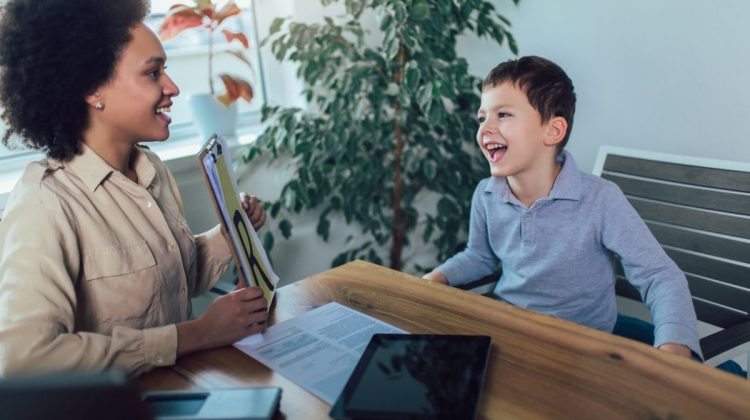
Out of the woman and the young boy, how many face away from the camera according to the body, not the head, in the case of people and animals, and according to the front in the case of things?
0

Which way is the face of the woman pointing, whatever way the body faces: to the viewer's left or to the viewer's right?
to the viewer's right

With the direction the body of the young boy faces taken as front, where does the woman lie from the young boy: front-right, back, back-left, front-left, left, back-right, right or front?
front

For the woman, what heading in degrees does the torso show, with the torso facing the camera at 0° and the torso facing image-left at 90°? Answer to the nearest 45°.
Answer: approximately 315°

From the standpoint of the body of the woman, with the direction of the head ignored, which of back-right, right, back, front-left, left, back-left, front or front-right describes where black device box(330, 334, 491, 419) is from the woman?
front

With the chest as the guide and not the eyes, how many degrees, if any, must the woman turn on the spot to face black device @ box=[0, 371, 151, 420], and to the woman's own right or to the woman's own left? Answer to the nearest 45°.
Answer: approximately 45° to the woman's own right

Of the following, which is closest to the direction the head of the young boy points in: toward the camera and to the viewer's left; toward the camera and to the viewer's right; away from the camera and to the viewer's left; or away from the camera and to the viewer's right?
toward the camera and to the viewer's left

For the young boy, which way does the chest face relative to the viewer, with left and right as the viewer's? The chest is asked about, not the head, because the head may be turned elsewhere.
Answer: facing the viewer and to the left of the viewer
